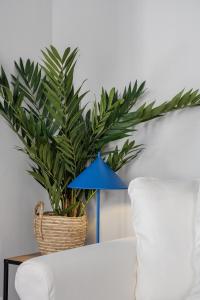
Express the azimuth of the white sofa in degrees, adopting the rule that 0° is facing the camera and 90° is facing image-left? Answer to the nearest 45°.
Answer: approximately 45°

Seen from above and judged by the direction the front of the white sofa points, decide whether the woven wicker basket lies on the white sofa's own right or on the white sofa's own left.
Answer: on the white sofa's own right

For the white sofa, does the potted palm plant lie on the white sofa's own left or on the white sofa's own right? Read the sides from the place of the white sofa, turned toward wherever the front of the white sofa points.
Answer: on the white sofa's own right
